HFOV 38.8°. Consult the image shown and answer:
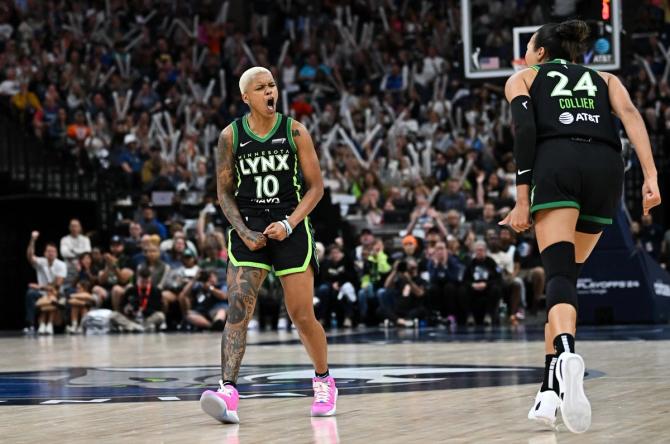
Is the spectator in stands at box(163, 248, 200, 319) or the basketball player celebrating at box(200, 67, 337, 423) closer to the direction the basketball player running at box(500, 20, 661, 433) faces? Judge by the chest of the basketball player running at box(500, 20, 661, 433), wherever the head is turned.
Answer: the spectator in stands

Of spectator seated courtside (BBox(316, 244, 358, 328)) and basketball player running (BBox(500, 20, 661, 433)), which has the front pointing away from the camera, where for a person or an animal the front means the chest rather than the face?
the basketball player running

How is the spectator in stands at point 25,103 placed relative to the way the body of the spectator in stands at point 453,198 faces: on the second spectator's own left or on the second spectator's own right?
on the second spectator's own right

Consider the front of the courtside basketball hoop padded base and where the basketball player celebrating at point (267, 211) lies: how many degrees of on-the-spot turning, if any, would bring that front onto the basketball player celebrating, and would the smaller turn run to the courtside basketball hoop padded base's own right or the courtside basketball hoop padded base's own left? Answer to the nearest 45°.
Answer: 0° — it already faces them

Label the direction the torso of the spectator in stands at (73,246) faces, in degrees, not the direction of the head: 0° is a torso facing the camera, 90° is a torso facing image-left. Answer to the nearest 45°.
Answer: approximately 0°

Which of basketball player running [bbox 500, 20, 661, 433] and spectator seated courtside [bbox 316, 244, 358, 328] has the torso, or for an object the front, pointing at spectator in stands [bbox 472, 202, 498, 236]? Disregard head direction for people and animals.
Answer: the basketball player running

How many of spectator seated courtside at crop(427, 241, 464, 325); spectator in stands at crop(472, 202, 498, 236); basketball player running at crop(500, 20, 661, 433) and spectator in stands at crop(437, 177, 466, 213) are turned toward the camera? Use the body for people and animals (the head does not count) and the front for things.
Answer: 3

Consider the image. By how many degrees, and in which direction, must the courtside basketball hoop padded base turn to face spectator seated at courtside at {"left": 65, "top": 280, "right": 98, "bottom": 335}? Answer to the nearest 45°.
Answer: approximately 90° to its right

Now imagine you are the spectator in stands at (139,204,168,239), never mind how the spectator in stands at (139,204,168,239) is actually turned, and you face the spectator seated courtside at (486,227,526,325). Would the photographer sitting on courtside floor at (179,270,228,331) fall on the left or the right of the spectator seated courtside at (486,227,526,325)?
right

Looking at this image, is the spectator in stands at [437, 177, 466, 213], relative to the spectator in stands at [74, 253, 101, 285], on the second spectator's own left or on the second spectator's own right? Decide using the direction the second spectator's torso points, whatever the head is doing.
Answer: on the second spectator's own left
